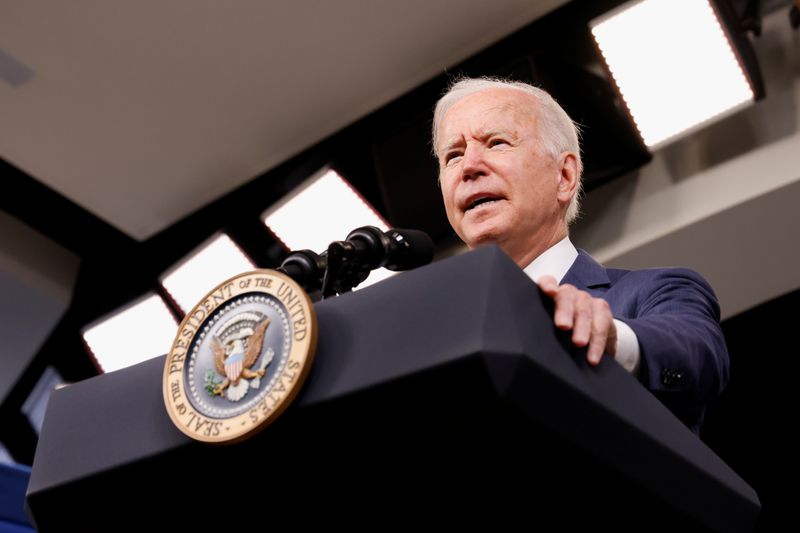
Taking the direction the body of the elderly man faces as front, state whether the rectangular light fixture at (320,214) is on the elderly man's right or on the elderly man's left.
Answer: on the elderly man's right

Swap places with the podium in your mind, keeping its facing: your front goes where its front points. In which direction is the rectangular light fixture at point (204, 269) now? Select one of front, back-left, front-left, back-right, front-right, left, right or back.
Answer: back-right

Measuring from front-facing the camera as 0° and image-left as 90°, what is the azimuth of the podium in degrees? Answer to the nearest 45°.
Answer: approximately 45°

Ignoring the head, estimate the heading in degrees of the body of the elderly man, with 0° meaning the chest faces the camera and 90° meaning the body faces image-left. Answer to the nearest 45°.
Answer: approximately 45°

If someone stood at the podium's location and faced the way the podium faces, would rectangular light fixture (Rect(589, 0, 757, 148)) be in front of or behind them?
behind

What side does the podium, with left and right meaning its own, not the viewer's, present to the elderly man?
back

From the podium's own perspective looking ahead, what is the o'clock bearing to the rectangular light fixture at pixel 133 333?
The rectangular light fixture is roughly at 4 o'clock from the podium.

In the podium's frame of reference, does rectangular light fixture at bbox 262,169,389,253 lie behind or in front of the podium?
behind
